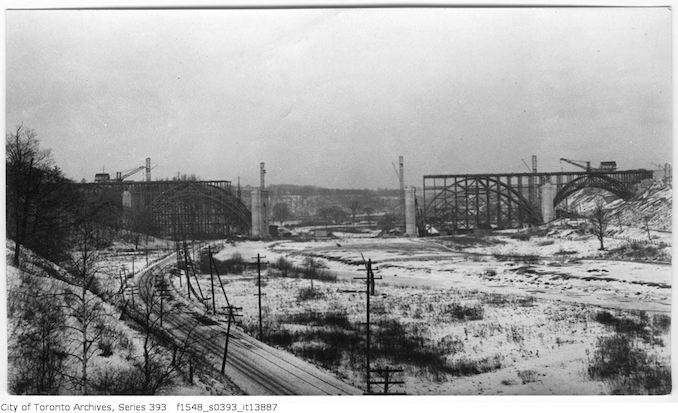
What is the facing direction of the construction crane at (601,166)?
to the viewer's left

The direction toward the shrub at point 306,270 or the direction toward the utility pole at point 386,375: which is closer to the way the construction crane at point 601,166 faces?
the shrub

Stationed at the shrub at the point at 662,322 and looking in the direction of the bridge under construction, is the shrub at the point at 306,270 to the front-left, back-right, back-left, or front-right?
front-left

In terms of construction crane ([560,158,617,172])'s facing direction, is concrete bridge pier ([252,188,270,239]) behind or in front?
in front

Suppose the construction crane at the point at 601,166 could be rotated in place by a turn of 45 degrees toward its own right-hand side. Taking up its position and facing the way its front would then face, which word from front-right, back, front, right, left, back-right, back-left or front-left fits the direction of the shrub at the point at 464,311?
left

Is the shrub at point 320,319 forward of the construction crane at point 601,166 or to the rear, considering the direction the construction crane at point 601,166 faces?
forward

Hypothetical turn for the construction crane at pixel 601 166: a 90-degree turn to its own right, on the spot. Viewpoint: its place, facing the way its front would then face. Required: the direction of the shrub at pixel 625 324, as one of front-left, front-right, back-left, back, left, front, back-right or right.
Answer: back

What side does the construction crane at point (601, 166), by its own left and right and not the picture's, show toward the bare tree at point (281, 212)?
front

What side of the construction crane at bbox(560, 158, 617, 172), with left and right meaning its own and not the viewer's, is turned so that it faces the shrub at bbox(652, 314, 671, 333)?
left

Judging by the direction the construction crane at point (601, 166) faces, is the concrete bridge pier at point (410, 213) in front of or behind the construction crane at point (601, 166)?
in front
